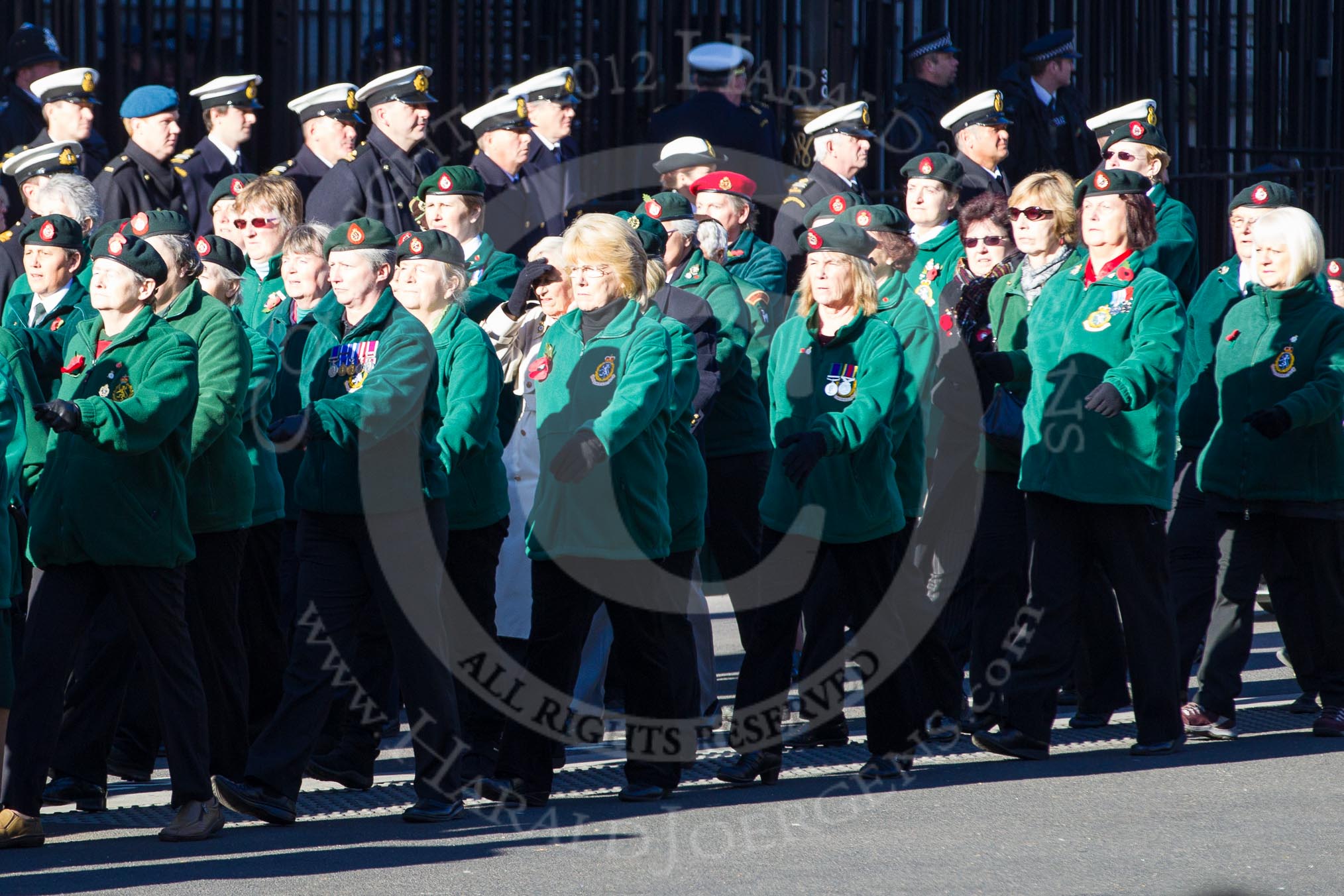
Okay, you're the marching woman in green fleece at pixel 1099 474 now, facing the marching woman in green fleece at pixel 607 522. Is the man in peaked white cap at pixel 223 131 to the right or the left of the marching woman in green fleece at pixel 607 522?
right

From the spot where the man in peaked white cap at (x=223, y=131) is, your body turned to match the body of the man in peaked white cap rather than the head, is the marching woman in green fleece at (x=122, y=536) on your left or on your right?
on your right

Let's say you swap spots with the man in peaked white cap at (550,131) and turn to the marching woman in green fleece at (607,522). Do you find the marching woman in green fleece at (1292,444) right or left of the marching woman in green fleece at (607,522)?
left

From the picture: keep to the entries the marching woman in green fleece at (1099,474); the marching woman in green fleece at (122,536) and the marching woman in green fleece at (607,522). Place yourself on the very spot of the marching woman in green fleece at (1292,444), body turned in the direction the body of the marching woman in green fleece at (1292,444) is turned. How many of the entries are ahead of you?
3

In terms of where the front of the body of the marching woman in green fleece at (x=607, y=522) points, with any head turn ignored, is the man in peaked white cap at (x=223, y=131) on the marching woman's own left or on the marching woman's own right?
on the marching woman's own right

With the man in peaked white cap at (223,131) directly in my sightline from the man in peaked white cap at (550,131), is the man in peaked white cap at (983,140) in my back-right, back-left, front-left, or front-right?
back-left

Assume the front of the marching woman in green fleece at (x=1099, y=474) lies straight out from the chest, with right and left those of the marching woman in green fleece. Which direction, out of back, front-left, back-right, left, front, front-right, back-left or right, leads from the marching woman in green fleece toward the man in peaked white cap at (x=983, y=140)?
back-right

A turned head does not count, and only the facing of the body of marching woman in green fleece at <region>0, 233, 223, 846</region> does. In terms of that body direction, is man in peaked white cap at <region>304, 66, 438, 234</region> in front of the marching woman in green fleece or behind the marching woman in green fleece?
behind

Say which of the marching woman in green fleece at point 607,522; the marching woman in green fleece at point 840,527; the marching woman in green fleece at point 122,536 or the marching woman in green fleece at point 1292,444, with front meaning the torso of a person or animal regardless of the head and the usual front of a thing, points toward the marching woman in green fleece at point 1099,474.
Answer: the marching woman in green fleece at point 1292,444

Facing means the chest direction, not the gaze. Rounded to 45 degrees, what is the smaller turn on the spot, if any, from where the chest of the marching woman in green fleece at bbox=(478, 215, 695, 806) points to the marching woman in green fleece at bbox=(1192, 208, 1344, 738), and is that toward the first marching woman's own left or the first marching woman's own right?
approximately 135° to the first marching woman's own left

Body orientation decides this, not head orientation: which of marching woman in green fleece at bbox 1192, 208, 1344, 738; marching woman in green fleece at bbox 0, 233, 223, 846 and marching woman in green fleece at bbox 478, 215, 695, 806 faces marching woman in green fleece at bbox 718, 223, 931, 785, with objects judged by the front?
marching woman in green fleece at bbox 1192, 208, 1344, 738
